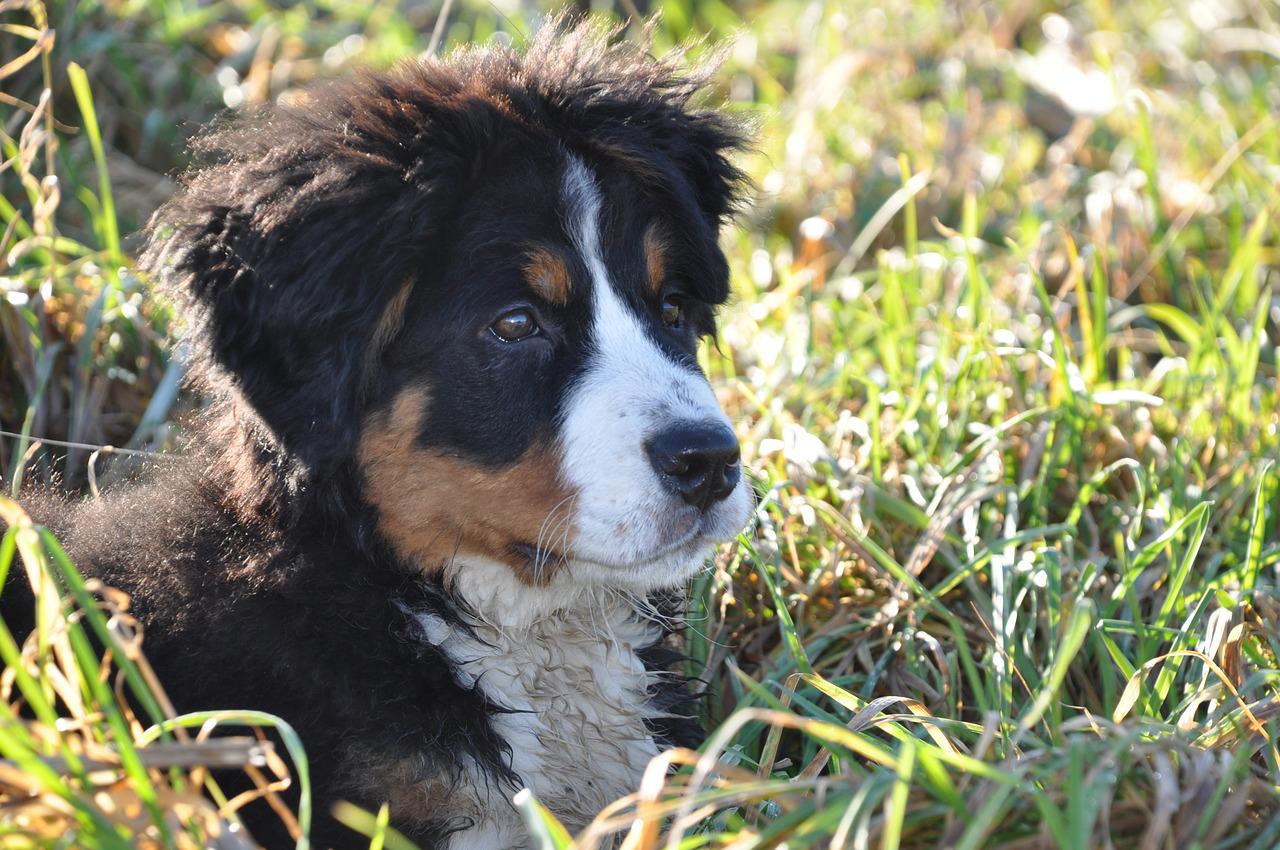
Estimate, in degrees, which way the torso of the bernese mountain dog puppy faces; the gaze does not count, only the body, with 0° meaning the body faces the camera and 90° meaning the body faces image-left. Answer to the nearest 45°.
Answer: approximately 315°
